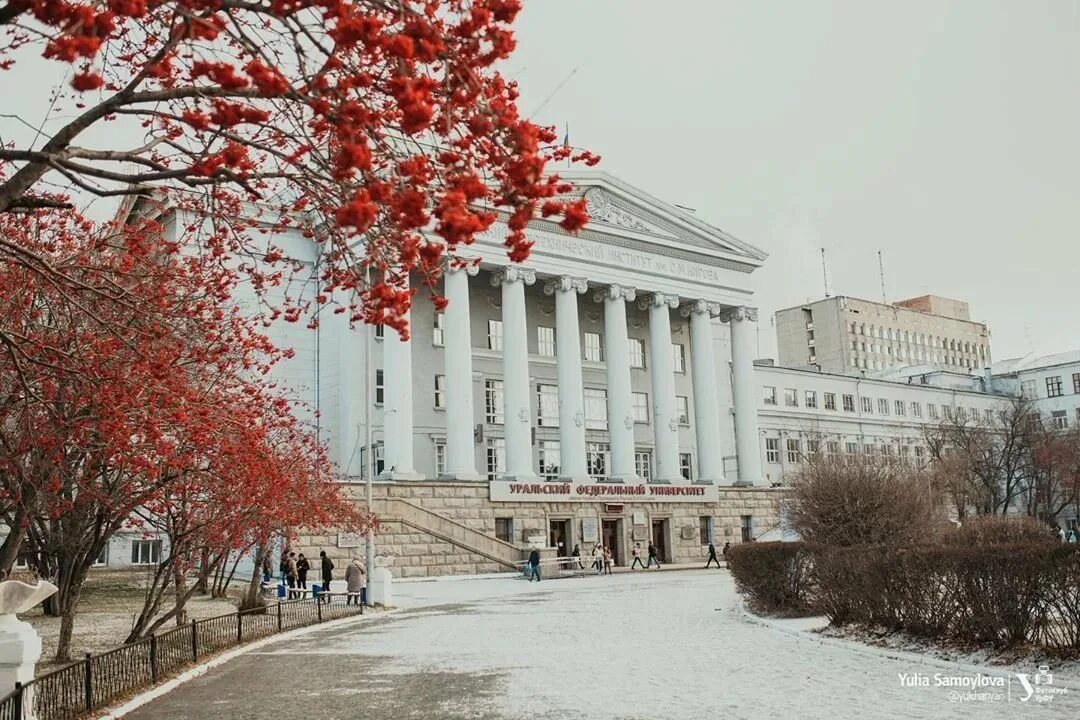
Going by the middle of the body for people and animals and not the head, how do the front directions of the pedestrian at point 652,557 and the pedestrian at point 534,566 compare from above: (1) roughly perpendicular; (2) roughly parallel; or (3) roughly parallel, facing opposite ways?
roughly perpendicular

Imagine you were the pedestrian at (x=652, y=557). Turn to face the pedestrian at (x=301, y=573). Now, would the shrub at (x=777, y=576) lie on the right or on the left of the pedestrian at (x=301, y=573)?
left
